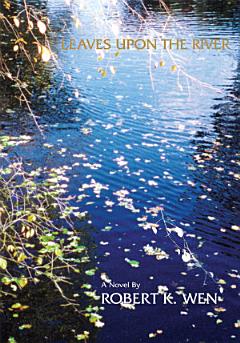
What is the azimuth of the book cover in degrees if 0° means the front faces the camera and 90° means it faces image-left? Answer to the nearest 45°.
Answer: approximately 0°
